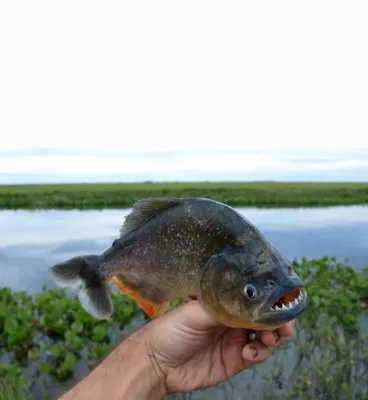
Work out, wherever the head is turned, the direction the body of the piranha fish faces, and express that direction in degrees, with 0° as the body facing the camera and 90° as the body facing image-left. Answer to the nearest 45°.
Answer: approximately 315°
